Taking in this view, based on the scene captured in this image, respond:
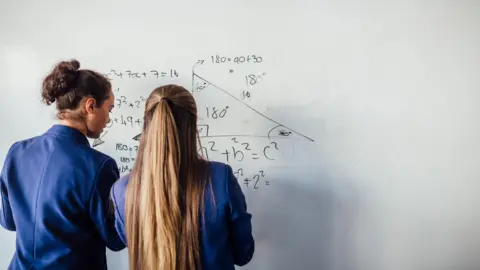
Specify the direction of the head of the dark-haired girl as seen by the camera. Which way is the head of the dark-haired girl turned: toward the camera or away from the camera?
away from the camera

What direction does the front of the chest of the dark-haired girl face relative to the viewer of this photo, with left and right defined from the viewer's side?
facing away from the viewer and to the right of the viewer
